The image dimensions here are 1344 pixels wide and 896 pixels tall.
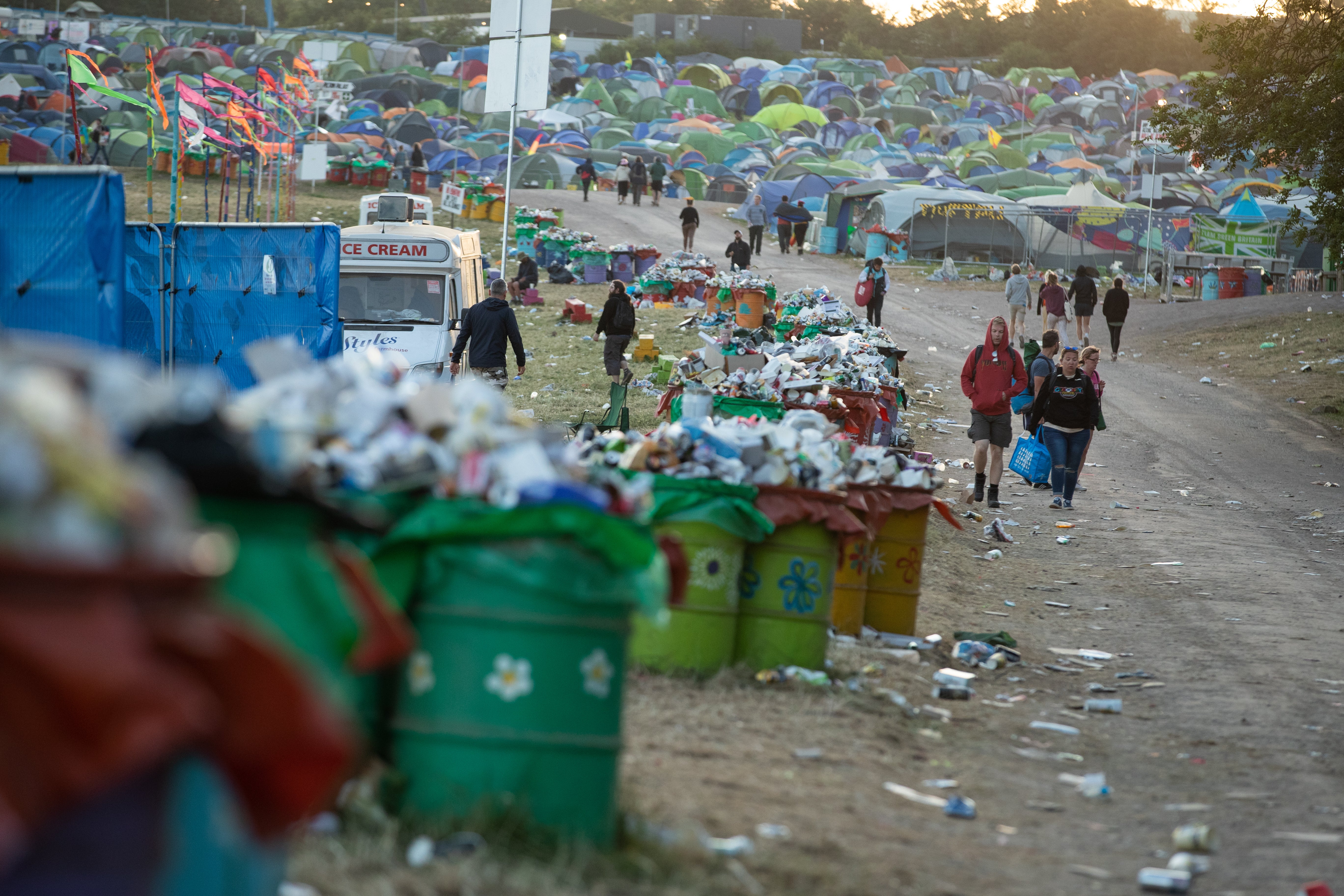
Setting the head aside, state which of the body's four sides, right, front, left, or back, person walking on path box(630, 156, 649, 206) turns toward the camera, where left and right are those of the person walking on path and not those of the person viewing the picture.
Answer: back

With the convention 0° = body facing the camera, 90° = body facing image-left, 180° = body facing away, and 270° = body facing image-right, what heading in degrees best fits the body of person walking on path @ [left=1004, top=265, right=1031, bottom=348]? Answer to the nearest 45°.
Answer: approximately 180°

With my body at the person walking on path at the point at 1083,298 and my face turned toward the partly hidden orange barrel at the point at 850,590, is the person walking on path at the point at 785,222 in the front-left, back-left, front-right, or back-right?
back-right

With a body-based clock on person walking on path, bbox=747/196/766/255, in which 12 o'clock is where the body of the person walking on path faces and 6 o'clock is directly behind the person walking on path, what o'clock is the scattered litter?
The scattered litter is roughly at 12 o'clock from the person walking on path.

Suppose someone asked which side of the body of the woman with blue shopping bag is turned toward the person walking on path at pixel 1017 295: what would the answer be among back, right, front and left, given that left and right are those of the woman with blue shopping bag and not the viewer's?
back

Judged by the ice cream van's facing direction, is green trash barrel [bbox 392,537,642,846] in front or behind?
in front

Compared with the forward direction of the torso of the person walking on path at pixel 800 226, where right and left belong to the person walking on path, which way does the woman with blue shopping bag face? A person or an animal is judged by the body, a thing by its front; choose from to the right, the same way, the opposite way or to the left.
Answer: the opposite way

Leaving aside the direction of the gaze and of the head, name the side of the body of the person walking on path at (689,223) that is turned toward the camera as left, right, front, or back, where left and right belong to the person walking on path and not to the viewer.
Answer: back
